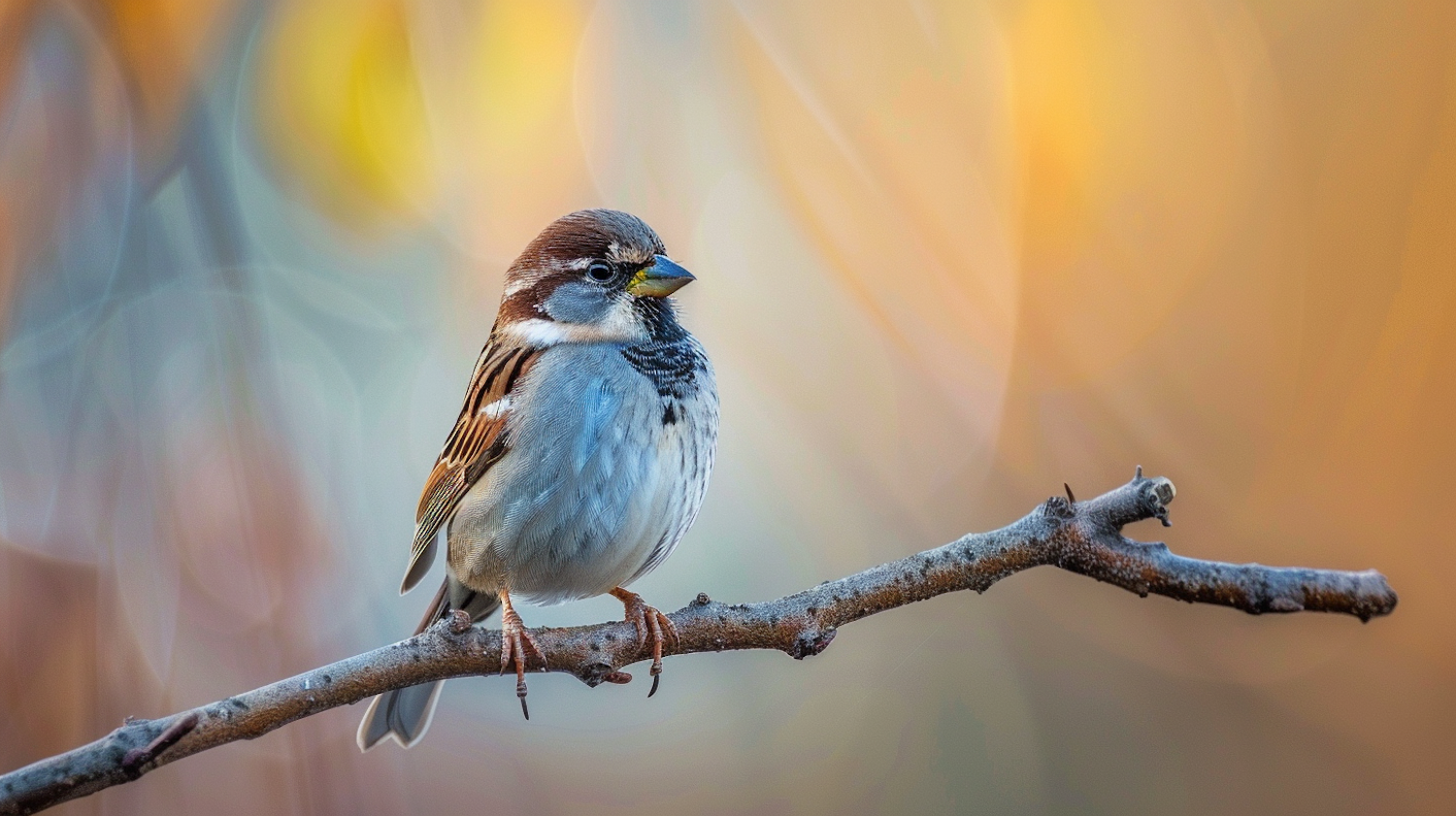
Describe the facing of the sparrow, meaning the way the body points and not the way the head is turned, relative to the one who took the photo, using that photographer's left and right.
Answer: facing the viewer and to the right of the viewer
